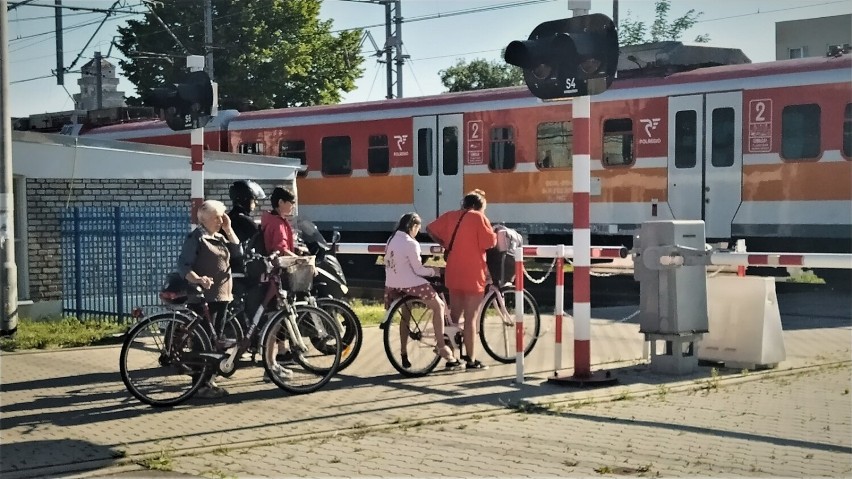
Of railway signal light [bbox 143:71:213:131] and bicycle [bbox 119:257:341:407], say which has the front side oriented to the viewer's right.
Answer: the bicycle

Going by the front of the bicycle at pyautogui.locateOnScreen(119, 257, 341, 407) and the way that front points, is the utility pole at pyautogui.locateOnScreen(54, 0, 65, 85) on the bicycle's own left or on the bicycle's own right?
on the bicycle's own left

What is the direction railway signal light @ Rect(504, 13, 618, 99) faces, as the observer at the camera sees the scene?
facing the viewer and to the left of the viewer

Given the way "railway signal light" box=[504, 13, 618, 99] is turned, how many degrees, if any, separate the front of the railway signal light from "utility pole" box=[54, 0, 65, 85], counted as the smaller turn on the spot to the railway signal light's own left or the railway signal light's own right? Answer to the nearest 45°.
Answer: approximately 90° to the railway signal light's own right

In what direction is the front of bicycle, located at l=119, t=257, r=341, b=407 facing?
to the viewer's right

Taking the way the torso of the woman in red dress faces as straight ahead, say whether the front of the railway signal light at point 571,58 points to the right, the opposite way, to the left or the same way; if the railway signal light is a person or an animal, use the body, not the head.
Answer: the opposite way

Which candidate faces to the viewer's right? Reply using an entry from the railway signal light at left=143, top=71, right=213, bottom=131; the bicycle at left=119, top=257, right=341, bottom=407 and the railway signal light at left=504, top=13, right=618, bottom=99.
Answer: the bicycle

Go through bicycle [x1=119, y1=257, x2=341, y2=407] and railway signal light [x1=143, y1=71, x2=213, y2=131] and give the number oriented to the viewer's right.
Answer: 1

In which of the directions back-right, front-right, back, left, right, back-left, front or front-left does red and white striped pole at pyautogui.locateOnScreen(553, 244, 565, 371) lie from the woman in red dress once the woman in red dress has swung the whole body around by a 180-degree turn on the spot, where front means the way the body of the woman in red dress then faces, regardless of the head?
back-left

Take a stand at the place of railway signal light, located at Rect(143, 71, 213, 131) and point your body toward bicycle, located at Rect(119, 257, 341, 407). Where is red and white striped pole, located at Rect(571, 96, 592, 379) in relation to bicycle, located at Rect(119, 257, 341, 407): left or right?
left

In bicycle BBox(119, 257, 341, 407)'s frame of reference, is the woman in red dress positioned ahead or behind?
ahead

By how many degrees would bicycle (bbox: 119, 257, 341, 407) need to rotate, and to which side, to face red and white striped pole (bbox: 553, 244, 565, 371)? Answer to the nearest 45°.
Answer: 0° — it already faces it

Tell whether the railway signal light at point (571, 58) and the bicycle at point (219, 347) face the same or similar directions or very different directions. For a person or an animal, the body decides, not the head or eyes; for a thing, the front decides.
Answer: very different directions

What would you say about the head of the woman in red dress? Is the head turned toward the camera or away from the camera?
away from the camera

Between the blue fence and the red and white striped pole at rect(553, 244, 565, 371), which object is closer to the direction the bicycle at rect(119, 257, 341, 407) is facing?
the red and white striped pole

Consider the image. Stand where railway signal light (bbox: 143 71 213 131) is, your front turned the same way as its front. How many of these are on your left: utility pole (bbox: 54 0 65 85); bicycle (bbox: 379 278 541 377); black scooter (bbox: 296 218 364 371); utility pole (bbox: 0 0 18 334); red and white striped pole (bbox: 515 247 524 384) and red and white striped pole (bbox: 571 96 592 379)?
4

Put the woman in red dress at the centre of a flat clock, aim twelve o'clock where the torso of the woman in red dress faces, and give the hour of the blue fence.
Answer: The blue fence is roughly at 9 o'clock from the woman in red dress.

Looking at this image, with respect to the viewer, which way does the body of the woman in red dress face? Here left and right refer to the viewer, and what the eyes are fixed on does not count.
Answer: facing away from the viewer and to the right of the viewer

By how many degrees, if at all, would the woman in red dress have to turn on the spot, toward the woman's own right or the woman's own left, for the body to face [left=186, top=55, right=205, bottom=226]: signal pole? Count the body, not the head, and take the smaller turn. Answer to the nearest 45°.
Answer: approximately 90° to the woman's own left
